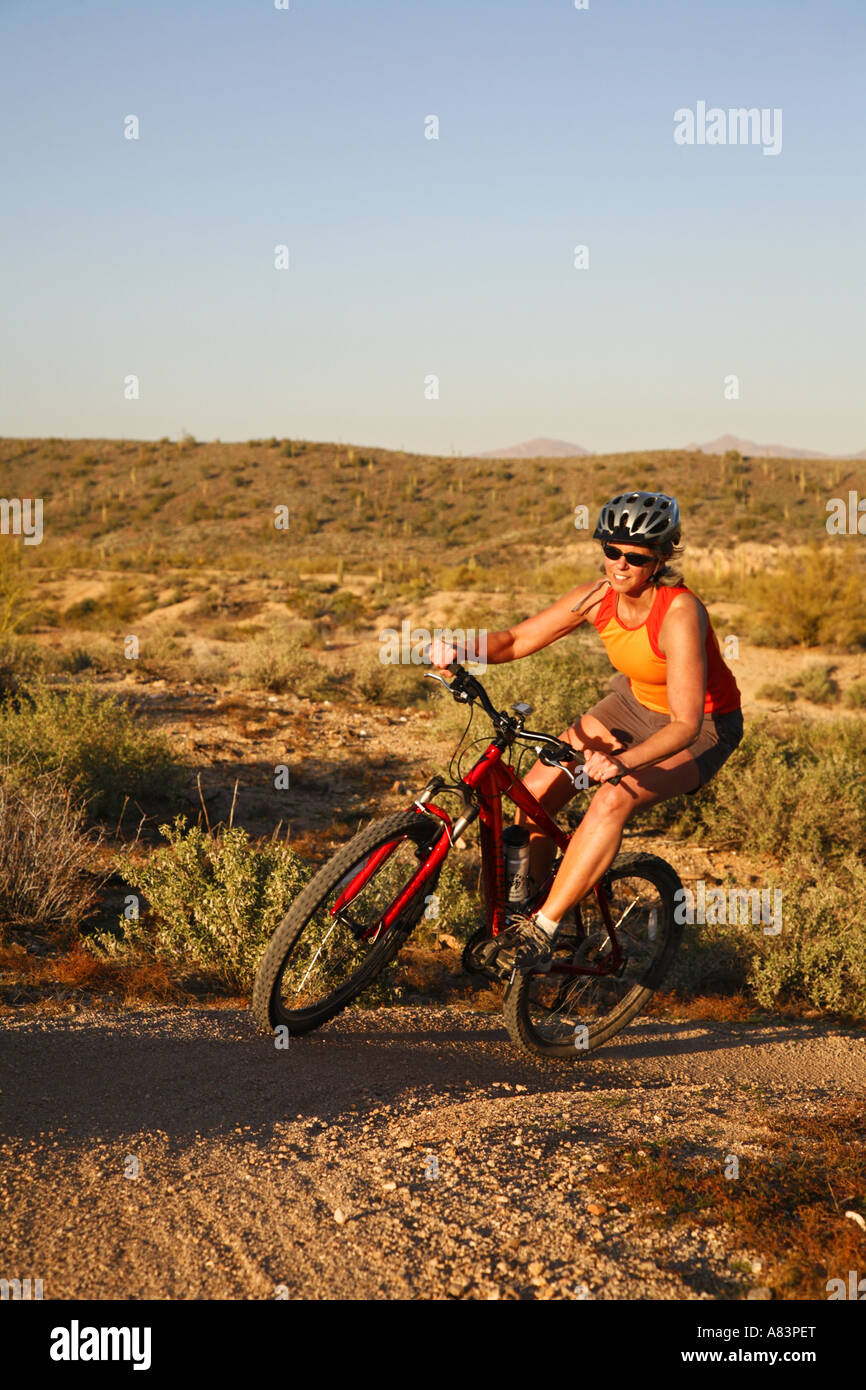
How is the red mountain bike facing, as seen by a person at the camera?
facing the viewer and to the left of the viewer

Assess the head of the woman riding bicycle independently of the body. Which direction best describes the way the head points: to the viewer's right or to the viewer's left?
to the viewer's left

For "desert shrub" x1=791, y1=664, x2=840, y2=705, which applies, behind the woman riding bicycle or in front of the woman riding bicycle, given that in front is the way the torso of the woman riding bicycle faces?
behind

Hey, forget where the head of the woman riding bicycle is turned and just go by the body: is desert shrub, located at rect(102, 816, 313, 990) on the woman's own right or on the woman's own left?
on the woman's own right

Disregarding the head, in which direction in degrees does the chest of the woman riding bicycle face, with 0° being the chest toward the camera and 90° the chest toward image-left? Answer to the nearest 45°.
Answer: approximately 45°
